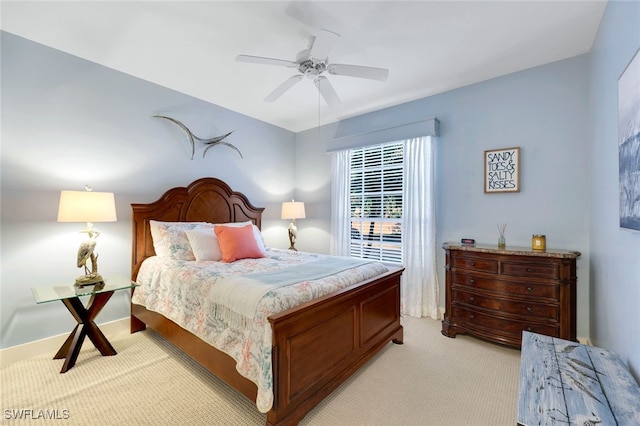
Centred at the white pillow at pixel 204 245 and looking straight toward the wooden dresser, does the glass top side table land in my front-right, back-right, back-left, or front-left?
back-right

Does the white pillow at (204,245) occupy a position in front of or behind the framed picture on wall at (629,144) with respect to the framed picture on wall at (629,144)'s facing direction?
in front

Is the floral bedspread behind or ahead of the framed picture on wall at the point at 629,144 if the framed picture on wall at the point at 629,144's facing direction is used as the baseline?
ahead

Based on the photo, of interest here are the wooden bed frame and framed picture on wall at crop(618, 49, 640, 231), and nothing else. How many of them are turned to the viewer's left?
1

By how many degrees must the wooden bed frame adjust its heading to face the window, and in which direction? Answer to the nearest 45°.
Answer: approximately 90° to its left

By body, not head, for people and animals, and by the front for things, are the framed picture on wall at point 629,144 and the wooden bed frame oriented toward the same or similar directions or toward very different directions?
very different directions

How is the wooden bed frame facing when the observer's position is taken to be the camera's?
facing the viewer and to the right of the viewer

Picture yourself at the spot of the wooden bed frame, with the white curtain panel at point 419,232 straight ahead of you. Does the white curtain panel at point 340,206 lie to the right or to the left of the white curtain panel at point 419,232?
left

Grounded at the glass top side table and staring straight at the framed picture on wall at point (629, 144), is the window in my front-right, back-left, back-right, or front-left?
front-left

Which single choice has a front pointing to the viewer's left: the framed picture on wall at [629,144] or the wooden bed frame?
the framed picture on wall

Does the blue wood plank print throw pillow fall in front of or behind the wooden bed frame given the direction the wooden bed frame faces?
in front

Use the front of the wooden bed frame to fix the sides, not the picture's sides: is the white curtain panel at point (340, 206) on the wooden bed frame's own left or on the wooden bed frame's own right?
on the wooden bed frame's own left

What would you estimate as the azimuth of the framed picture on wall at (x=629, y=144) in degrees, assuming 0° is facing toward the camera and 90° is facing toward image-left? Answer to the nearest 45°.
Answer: approximately 90°
